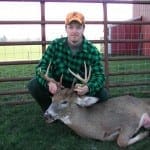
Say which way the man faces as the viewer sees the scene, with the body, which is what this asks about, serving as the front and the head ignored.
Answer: toward the camera
